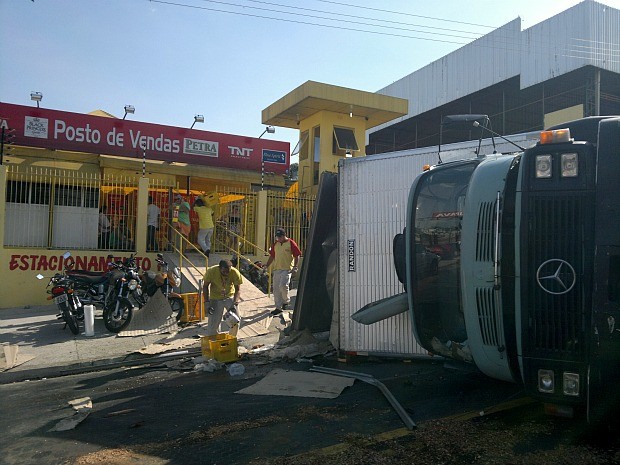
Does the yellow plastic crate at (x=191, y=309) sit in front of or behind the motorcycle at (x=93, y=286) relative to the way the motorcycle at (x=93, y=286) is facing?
in front

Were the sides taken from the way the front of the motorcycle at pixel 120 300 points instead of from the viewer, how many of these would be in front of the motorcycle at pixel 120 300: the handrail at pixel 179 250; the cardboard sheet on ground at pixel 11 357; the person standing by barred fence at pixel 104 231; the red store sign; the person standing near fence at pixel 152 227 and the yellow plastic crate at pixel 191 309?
1

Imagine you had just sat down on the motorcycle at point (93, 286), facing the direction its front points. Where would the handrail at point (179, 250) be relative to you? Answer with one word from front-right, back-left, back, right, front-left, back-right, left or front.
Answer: front-left

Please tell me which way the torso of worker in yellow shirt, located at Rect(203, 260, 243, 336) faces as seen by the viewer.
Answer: toward the camera
